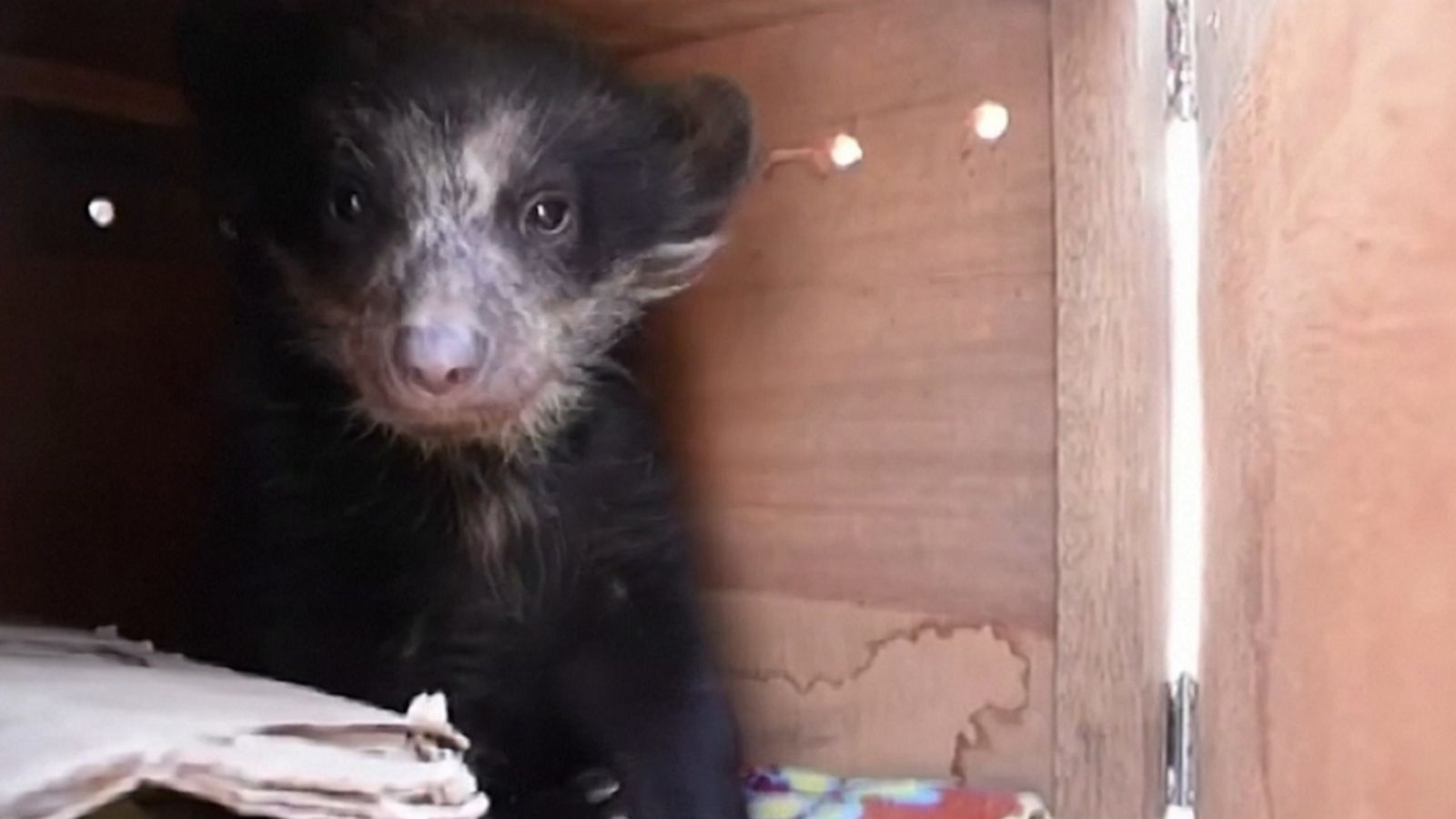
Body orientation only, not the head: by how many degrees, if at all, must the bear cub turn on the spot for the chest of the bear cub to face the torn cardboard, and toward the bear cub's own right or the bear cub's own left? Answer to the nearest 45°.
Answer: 0° — it already faces it

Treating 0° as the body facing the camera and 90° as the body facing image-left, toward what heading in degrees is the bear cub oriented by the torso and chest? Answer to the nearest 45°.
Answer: approximately 0°
